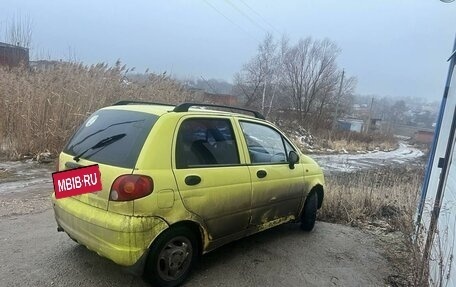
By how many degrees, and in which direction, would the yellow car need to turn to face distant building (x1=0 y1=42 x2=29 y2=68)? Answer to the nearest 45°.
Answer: approximately 90° to its left

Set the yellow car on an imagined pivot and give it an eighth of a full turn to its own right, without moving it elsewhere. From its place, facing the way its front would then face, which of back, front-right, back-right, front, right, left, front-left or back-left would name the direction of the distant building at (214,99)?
left

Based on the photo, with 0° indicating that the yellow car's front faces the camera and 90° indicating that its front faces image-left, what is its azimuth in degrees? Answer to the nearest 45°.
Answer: approximately 225°

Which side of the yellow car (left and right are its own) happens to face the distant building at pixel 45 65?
left
